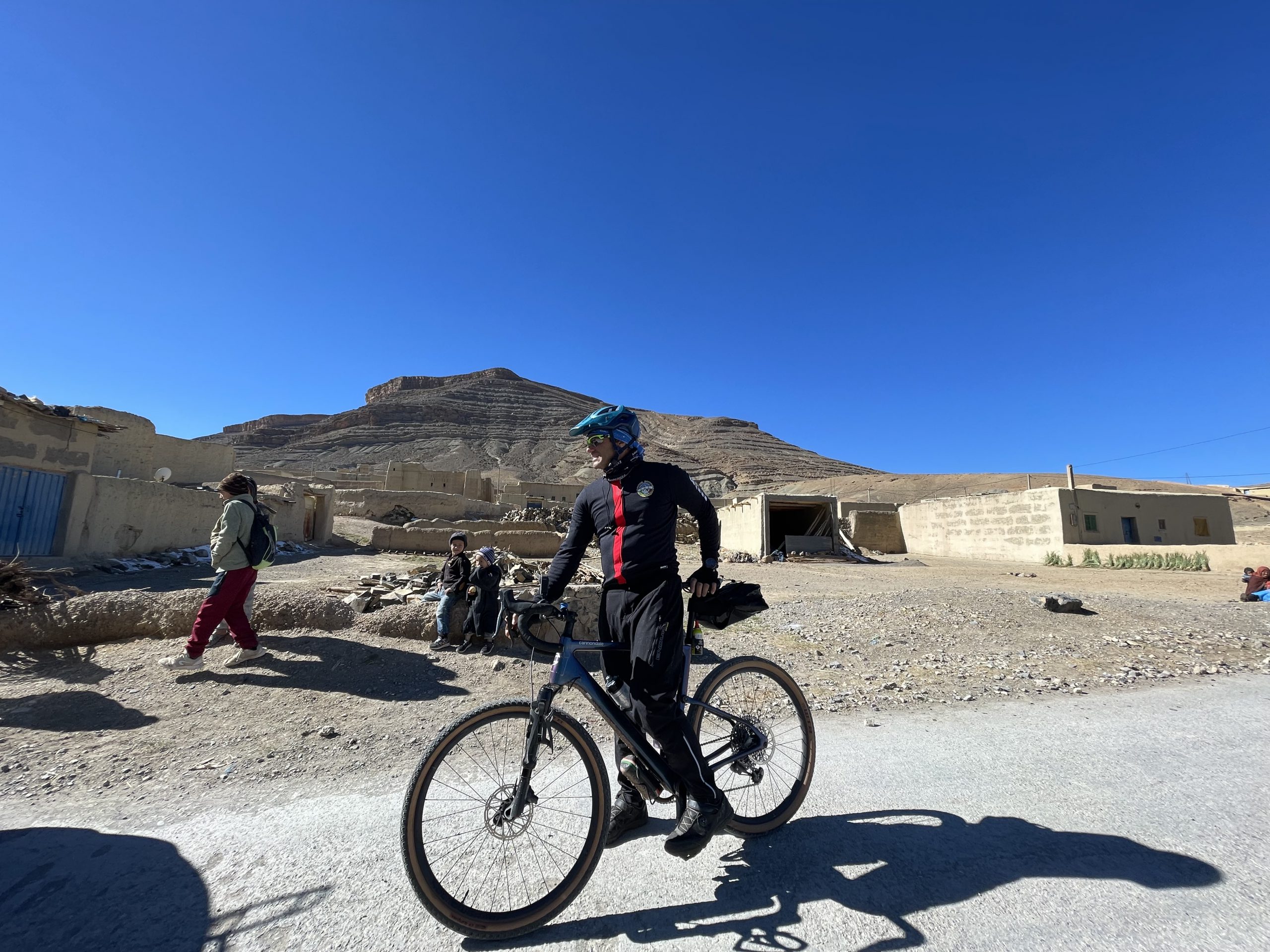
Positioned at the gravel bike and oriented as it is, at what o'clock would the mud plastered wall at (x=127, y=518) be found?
The mud plastered wall is roughly at 3 o'clock from the gravel bike.

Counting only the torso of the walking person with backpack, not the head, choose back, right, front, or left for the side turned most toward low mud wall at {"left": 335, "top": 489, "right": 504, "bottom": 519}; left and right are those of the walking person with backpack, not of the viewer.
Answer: right

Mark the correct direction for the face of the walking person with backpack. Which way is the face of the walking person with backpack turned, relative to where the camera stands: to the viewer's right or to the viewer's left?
to the viewer's left

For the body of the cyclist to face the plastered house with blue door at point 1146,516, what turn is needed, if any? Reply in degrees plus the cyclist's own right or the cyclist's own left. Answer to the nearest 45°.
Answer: approximately 180°

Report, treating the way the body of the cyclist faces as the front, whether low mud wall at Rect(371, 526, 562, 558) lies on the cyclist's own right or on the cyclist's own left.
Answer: on the cyclist's own right

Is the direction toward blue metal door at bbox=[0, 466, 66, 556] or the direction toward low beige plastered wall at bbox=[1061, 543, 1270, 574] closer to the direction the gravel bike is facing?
the blue metal door

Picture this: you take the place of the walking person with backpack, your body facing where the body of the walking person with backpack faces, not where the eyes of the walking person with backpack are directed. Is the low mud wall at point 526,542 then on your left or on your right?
on your right

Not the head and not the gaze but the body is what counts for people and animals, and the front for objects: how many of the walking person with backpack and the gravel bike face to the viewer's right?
0

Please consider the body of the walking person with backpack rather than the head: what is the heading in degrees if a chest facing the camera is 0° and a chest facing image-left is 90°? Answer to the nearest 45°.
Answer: approximately 90°

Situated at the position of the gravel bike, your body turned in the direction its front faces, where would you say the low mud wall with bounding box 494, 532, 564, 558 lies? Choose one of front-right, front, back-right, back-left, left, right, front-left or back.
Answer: back-right

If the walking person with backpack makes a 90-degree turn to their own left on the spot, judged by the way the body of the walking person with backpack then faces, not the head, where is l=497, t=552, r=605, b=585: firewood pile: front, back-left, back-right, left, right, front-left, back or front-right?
back-left

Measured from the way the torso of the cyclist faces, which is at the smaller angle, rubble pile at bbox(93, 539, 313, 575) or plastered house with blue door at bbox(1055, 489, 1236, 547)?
the rubble pile

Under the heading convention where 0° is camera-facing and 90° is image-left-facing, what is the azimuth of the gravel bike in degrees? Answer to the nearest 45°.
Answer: approximately 45°
